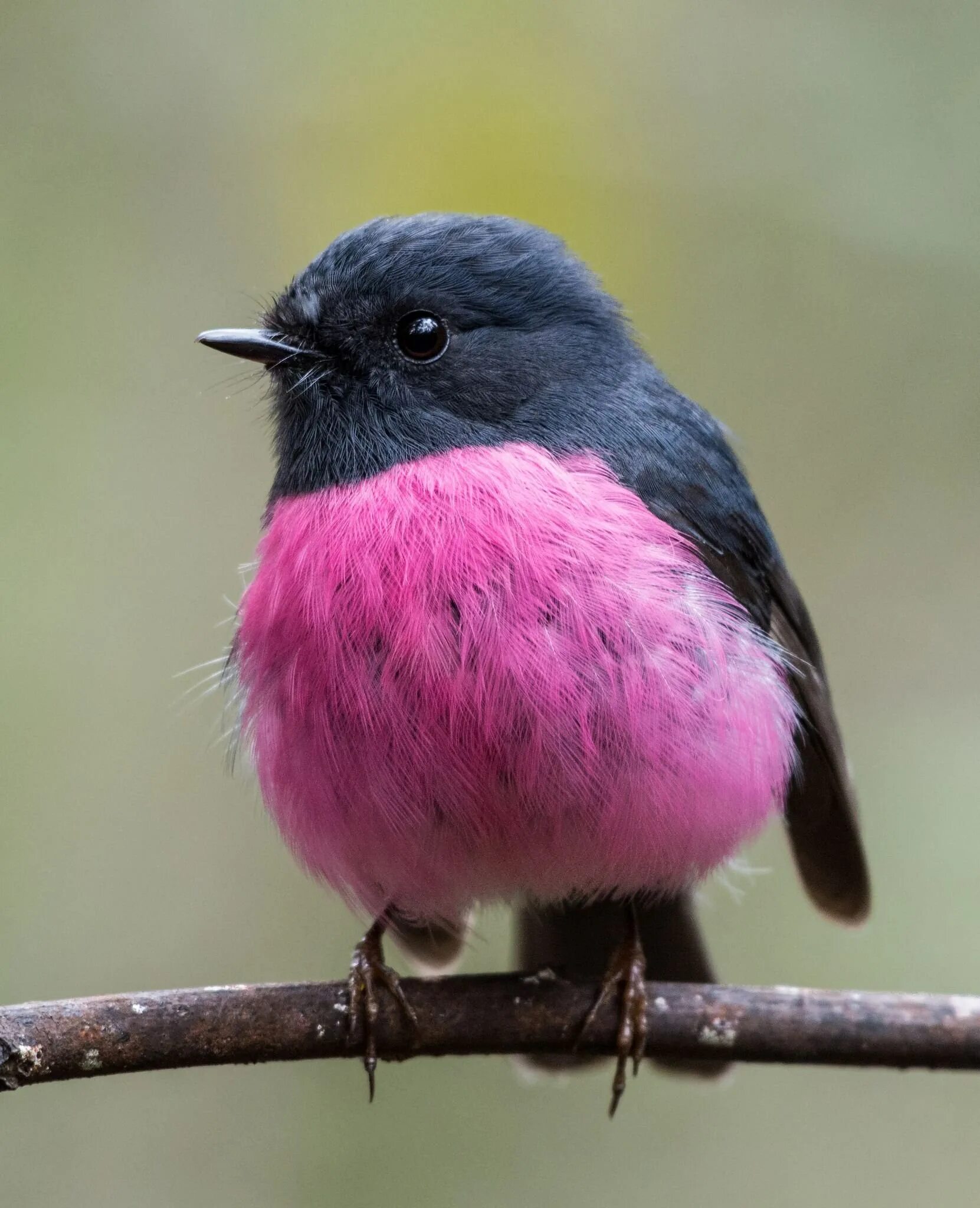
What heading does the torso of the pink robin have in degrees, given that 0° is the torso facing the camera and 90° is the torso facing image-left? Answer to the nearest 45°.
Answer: approximately 45°
